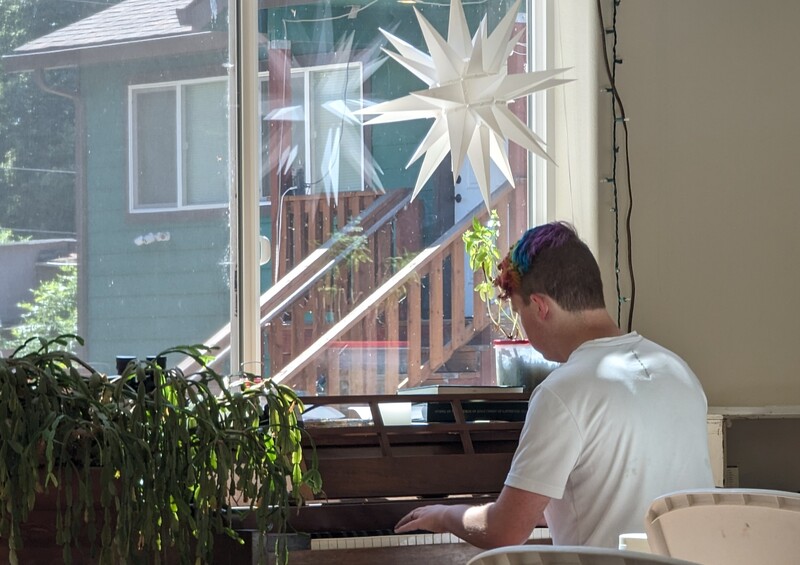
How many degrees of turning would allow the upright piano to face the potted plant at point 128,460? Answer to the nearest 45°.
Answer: approximately 45° to its right

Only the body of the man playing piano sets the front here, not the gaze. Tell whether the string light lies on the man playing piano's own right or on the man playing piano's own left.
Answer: on the man playing piano's own right

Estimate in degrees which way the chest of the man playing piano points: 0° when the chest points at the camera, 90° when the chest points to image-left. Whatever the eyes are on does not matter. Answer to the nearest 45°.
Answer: approximately 135°

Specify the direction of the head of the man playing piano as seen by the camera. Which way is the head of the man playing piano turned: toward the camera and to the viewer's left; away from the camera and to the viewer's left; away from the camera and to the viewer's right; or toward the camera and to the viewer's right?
away from the camera and to the viewer's left

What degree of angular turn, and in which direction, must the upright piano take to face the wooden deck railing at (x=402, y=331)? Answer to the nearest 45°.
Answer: approximately 180°

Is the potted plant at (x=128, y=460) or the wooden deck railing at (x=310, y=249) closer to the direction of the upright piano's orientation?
the potted plant

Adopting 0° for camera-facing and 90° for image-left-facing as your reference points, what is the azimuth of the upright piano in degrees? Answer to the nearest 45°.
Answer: approximately 0°

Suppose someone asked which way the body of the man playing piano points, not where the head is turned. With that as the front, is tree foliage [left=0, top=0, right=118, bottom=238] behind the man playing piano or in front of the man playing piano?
in front

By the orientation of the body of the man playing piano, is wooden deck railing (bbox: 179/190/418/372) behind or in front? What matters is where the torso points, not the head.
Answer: in front

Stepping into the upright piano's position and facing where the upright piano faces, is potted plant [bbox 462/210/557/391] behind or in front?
behind
